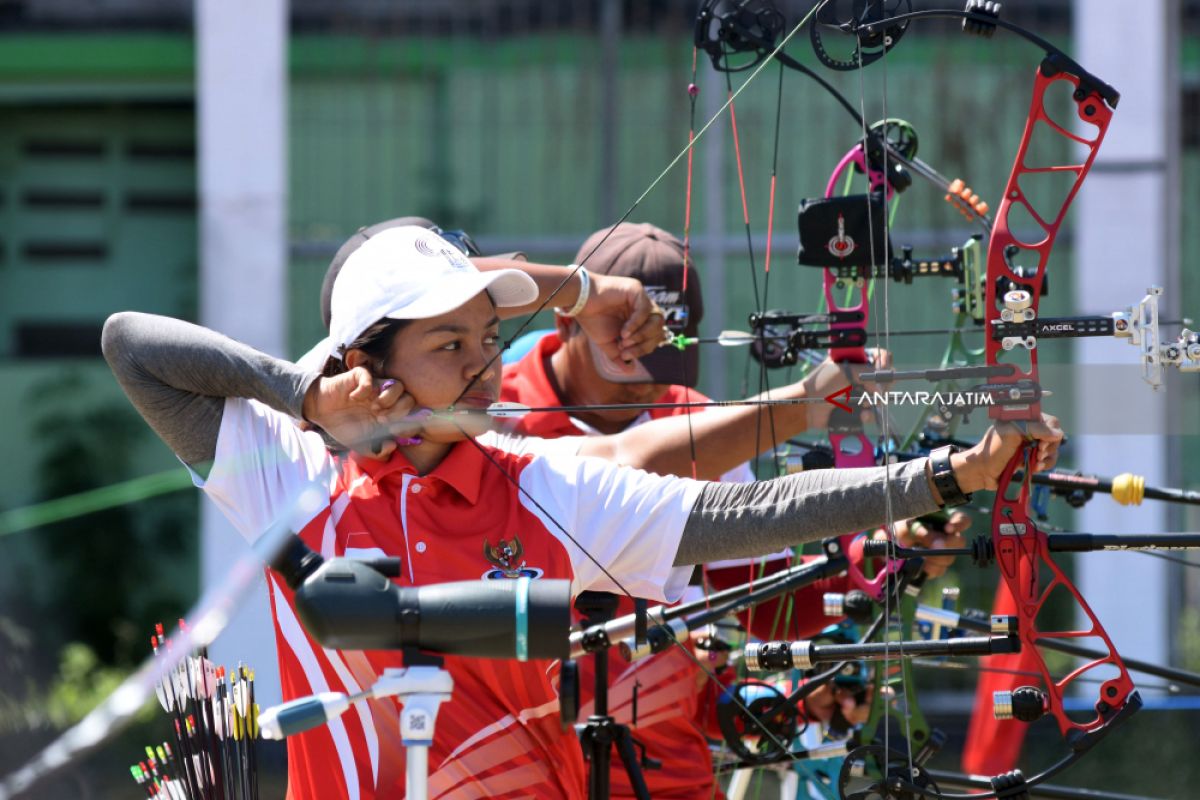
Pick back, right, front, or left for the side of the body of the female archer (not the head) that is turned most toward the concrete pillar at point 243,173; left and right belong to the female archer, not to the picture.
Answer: back

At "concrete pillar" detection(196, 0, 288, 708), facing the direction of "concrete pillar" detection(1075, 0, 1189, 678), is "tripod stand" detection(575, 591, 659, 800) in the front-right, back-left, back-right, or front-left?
front-right

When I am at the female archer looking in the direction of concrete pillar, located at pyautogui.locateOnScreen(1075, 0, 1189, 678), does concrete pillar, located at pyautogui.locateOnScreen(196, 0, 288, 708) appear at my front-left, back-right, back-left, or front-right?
front-left

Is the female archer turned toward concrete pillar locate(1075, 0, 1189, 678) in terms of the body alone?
no

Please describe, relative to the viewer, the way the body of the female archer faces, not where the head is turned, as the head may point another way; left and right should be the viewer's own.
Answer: facing the viewer
